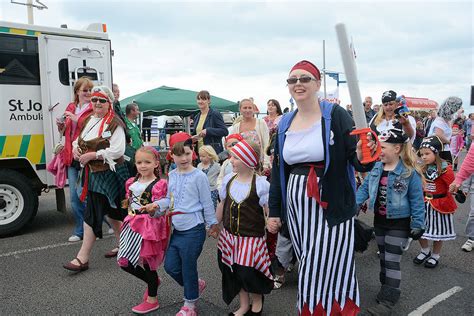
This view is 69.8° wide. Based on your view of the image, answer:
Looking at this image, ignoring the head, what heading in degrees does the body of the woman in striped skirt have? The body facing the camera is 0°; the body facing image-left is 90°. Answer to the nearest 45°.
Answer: approximately 45°

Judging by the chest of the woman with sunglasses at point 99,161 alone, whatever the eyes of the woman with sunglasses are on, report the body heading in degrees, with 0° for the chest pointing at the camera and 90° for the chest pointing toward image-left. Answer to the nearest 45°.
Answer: approximately 45°

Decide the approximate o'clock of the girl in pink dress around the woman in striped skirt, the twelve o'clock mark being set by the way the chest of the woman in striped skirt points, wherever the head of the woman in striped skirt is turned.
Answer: The girl in pink dress is roughly at 2 o'clock from the woman in striped skirt.

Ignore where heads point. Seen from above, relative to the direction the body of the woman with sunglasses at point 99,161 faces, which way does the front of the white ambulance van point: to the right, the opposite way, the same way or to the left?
to the right

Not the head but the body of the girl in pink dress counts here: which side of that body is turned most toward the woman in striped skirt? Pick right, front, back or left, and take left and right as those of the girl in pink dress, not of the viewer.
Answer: left

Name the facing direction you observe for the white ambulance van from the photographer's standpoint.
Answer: facing away from the viewer and to the left of the viewer

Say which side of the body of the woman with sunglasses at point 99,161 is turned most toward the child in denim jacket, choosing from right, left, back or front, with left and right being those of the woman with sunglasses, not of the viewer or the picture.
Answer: left

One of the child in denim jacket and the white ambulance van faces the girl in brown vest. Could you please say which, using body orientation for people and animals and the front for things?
the child in denim jacket

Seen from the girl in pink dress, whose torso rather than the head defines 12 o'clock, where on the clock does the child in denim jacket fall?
The child in denim jacket is roughly at 8 o'clock from the girl in pink dress.

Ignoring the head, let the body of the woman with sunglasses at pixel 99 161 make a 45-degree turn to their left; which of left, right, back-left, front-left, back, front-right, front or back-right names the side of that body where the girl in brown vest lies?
front-left

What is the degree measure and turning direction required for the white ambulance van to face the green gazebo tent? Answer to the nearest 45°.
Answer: approximately 90° to its right
